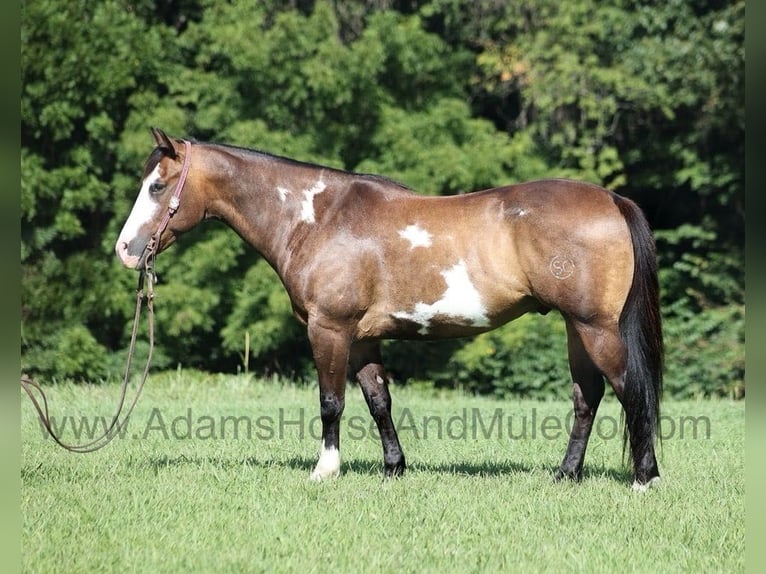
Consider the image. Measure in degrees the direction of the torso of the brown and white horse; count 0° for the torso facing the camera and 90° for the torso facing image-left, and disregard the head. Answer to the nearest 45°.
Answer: approximately 90°
